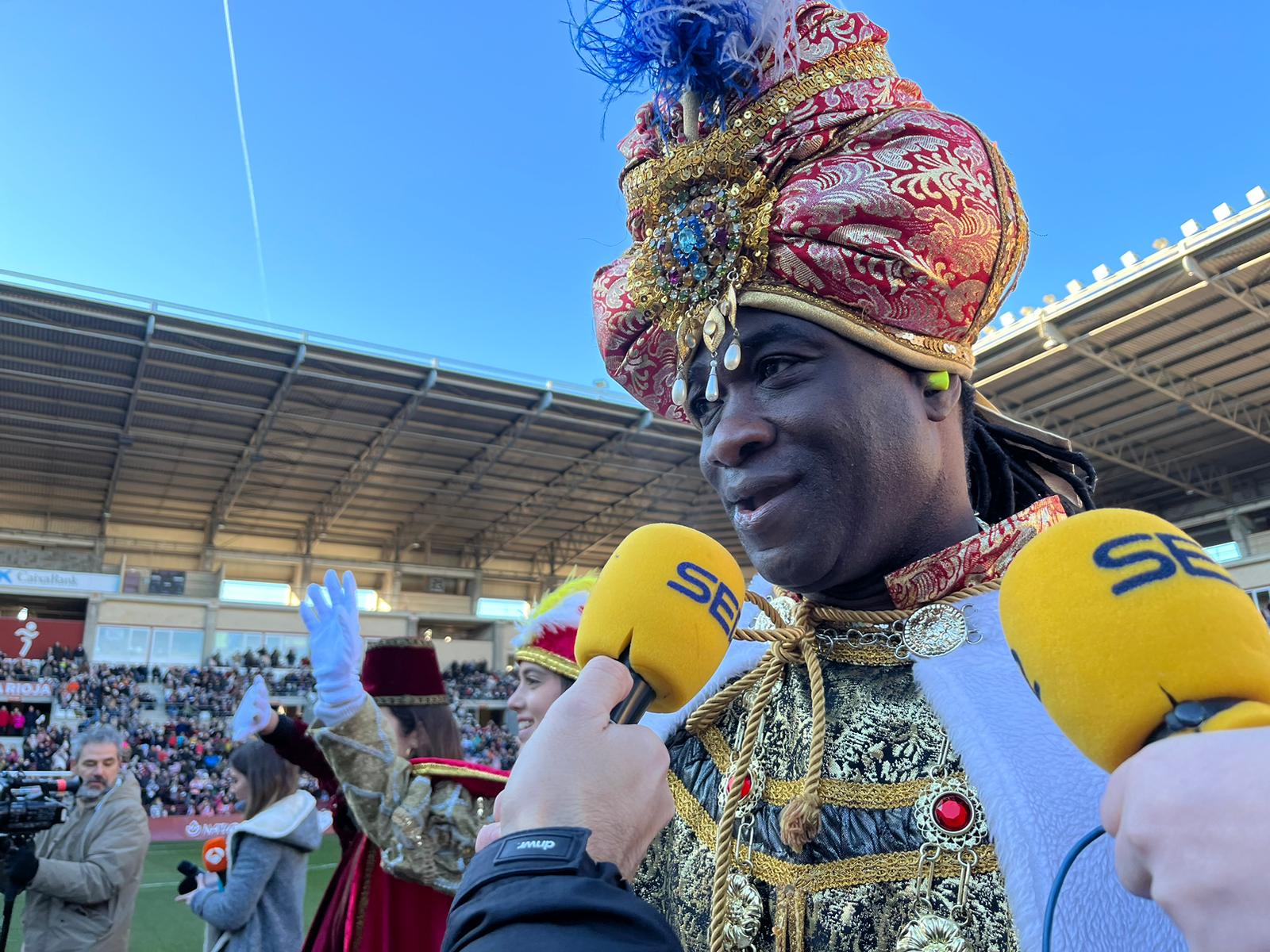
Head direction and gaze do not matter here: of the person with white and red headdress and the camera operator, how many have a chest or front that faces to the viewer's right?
0

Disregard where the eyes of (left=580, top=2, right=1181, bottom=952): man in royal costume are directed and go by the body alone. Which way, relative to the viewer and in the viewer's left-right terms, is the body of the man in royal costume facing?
facing the viewer and to the left of the viewer

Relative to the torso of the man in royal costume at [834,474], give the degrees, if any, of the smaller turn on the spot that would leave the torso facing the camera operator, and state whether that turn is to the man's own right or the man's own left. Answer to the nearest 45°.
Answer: approximately 90° to the man's own right

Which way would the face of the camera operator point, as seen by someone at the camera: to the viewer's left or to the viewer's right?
to the viewer's left

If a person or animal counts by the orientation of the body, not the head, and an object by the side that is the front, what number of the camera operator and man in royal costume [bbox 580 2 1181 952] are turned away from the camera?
0

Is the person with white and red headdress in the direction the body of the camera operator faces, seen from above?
no

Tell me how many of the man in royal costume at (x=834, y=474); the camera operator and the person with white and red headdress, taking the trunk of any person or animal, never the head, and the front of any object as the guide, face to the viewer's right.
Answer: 0

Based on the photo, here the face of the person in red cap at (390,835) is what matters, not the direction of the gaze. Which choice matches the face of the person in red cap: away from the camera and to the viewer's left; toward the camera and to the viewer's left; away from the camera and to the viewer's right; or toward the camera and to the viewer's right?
away from the camera and to the viewer's left

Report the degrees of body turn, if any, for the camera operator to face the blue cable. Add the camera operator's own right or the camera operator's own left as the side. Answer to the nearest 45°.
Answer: approximately 45° to the camera operator's own left

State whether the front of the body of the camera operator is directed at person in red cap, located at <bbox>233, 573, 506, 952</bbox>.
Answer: no

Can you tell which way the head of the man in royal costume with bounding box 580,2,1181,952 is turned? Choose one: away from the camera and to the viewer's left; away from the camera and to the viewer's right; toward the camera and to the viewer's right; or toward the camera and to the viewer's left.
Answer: toward the camera and to the viewer's left
